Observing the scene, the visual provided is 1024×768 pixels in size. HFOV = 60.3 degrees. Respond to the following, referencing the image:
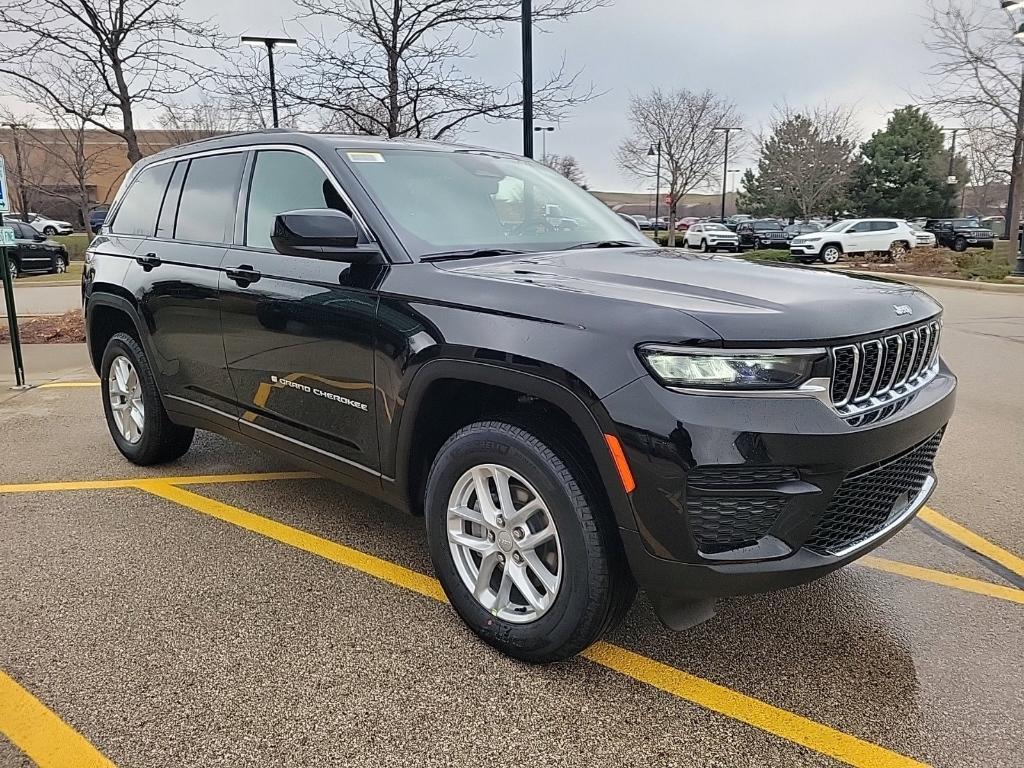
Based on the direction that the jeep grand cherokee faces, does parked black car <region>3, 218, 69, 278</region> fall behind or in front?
behind

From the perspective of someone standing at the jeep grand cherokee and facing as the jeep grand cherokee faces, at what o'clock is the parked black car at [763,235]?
The parked black car is roughly at 8 o'clock from the jeep grand cherokee.

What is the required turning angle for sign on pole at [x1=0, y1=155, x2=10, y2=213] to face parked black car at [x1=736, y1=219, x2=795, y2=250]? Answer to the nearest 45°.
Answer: approximately 135° to its left

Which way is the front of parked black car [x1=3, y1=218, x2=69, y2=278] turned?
to the viewer's right

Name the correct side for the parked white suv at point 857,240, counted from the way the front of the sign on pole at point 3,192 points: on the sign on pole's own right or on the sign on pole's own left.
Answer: on the sign on pole's own left

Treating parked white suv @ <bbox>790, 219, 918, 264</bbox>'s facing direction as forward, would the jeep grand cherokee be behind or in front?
in front

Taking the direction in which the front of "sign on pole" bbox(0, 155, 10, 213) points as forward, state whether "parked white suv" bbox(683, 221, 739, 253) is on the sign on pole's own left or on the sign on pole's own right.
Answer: on the sign on pole's own left

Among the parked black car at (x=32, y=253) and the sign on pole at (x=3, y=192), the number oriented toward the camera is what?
1

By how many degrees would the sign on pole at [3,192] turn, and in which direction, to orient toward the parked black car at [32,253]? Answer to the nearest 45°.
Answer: approximately 180°

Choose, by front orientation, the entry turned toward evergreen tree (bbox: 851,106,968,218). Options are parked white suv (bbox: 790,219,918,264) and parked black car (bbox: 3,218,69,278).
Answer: the parked black car

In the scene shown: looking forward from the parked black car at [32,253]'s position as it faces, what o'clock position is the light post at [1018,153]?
The light post is roughly at 1 o'clock from the parked black car.
